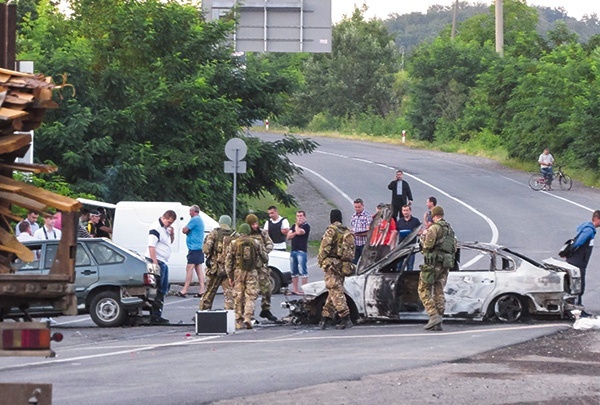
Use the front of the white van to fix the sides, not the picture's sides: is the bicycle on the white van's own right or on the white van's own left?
on the white van's own left

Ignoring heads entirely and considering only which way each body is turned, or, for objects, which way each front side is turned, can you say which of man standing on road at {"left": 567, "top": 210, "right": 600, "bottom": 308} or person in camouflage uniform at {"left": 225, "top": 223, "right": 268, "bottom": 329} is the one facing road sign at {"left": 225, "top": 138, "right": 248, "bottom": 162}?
the person in camouflage uniform

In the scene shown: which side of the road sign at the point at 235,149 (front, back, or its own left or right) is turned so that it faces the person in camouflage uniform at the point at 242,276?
back

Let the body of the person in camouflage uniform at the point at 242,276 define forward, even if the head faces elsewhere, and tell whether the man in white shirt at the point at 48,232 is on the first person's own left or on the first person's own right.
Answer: on the first person's own left

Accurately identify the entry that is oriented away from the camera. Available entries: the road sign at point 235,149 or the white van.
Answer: the road sign

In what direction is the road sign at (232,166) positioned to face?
away from the camera

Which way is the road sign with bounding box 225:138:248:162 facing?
away from the camera

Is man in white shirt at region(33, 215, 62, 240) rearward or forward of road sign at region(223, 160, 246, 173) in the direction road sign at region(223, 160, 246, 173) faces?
rearward

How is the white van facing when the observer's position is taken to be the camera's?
facing to the right of the viewer
